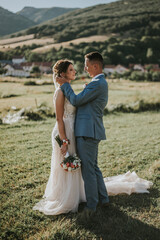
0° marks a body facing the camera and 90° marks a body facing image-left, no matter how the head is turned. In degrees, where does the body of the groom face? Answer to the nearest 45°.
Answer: approximately 90°

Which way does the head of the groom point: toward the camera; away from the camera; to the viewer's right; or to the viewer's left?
to the viewer's left

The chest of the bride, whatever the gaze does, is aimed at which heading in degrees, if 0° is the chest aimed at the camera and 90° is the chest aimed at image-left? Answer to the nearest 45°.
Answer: approximately 270°

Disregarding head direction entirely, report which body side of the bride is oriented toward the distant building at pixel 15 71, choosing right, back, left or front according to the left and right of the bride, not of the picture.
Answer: left

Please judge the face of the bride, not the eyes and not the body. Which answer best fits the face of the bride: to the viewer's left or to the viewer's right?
to the viewer's right

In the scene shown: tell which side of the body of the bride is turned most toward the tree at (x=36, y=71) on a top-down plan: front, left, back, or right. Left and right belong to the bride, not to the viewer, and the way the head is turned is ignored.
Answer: left

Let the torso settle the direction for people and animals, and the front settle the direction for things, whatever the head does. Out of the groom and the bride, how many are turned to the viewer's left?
1

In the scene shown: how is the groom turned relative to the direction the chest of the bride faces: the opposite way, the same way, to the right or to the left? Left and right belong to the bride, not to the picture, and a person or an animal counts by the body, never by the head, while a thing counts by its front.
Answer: the opposite way
